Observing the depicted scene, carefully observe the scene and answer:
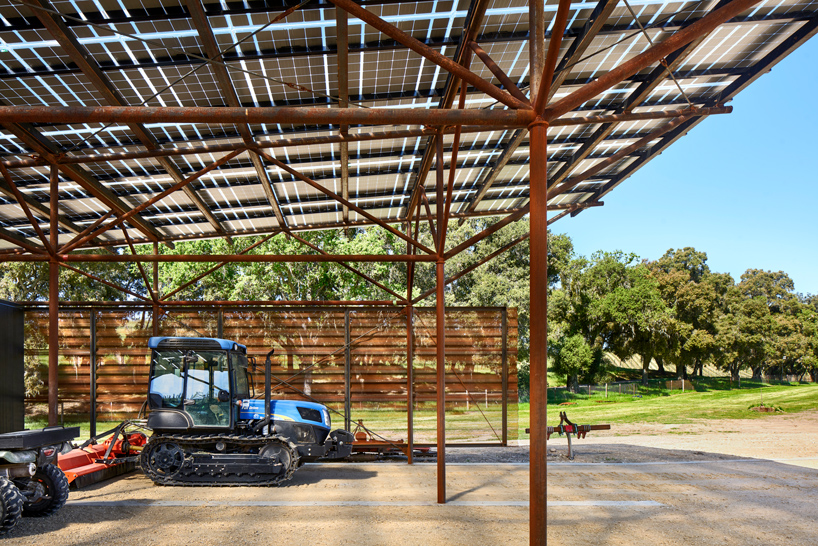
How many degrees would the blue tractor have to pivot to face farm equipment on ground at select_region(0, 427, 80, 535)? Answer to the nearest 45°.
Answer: approximately 135° to its right

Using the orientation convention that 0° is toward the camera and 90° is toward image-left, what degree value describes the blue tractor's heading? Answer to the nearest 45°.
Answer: approximately 270°

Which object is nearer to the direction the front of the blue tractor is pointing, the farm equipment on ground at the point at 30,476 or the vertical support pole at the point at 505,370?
the vertical support pole
